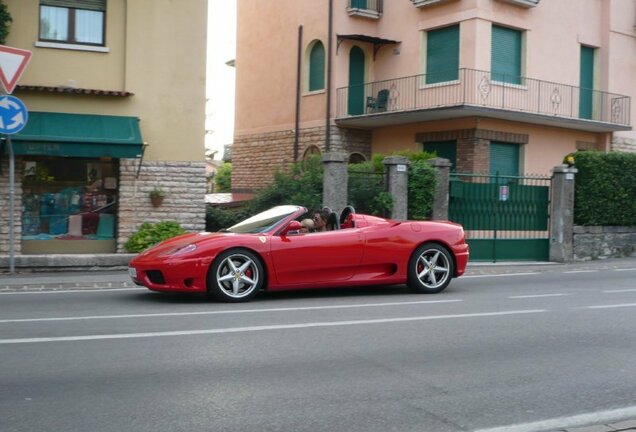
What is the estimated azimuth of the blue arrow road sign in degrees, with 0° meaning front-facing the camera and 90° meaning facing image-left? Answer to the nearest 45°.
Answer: approximately 0°

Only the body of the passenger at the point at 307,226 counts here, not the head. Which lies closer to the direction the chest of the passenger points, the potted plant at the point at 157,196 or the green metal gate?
the potted plant

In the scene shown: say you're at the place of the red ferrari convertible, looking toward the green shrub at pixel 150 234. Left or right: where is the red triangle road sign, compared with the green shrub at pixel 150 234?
left

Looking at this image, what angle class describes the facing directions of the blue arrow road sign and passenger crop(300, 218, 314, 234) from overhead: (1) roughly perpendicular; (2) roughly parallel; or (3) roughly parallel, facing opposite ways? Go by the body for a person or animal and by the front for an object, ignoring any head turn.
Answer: roughly perpendicular

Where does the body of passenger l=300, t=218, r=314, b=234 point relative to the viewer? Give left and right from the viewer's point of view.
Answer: facing to the left of the viewer

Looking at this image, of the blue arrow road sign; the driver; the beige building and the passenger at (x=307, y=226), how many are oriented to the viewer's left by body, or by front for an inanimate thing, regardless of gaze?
2

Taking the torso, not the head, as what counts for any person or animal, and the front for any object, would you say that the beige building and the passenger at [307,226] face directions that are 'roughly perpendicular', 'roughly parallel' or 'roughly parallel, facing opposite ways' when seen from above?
roughly perpendicular

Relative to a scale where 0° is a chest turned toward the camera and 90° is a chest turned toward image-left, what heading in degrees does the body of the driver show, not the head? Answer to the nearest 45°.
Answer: approximately 90°

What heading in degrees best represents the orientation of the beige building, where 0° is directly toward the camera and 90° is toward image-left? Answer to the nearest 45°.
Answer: approximately 0°

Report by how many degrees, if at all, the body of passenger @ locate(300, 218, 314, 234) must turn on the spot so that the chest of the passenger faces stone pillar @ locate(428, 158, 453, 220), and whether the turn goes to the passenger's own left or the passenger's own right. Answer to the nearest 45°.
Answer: approximately 135° to the passenger's own right

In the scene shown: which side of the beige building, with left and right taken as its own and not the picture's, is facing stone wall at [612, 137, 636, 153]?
left

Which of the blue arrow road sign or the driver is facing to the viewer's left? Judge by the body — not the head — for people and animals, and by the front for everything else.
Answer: the driver

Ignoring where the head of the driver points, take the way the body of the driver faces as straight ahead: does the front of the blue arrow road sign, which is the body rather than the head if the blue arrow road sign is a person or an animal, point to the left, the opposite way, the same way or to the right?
to the left
